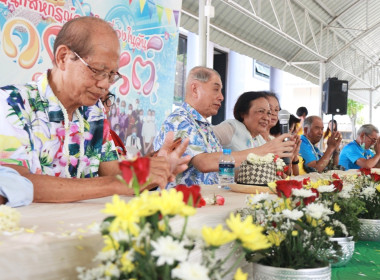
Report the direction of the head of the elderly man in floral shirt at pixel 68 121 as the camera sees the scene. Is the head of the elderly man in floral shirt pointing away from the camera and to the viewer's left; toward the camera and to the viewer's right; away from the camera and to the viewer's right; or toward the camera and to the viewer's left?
toward the camera and to the viewer's right

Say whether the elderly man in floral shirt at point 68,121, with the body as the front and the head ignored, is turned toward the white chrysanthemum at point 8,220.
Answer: no

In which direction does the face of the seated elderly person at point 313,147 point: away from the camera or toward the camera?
toward the camera

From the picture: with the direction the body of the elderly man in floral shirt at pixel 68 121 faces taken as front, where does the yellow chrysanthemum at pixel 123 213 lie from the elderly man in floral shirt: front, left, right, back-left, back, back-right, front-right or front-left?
front-right

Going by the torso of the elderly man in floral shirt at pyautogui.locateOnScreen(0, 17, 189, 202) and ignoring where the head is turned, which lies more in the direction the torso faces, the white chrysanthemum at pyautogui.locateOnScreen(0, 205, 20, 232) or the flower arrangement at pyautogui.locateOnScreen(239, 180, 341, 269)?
the flower arrangement

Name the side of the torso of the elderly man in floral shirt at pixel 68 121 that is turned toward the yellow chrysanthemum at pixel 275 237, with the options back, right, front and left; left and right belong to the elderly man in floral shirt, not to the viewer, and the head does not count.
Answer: front

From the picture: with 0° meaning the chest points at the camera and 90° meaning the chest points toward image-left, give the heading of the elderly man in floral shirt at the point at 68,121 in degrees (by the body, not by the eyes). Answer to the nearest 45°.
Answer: approximately 315°

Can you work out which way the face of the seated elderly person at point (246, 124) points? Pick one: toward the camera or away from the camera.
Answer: toward the camera

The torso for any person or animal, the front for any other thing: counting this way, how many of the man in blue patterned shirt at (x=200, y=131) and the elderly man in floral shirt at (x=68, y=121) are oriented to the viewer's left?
0

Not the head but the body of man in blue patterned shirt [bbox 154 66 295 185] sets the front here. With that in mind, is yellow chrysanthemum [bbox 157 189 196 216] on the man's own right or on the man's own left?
on the man's own right

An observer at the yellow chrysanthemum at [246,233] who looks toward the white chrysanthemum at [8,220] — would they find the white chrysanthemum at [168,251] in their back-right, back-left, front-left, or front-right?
front-left

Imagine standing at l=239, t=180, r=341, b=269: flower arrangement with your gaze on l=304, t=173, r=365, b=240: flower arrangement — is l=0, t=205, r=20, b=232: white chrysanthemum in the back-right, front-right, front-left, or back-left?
back-left
